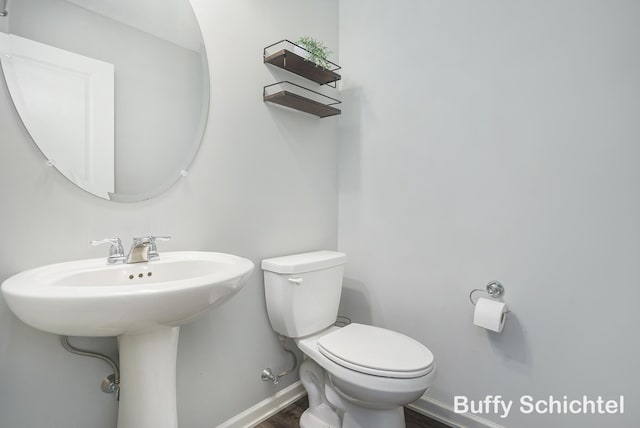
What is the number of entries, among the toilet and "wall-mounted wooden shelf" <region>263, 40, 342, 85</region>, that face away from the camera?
0

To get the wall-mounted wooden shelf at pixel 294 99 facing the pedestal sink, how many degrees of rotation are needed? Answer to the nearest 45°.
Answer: approximately 90° to its right

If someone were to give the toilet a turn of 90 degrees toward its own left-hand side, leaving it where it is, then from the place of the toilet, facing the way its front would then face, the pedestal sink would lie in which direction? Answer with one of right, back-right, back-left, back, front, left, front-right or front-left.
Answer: back

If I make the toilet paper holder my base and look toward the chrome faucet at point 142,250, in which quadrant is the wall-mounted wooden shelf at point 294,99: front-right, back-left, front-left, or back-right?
front-right

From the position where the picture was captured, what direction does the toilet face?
facing the viewer and to the right of the viewer

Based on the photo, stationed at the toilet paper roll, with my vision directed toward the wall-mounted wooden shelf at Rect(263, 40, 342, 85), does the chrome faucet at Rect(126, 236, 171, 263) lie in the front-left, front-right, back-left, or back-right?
front-left

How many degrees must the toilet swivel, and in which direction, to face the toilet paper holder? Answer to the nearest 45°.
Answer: approximately 45° to its left

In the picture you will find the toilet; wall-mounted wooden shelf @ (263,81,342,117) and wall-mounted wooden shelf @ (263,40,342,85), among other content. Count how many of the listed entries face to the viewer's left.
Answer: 0
